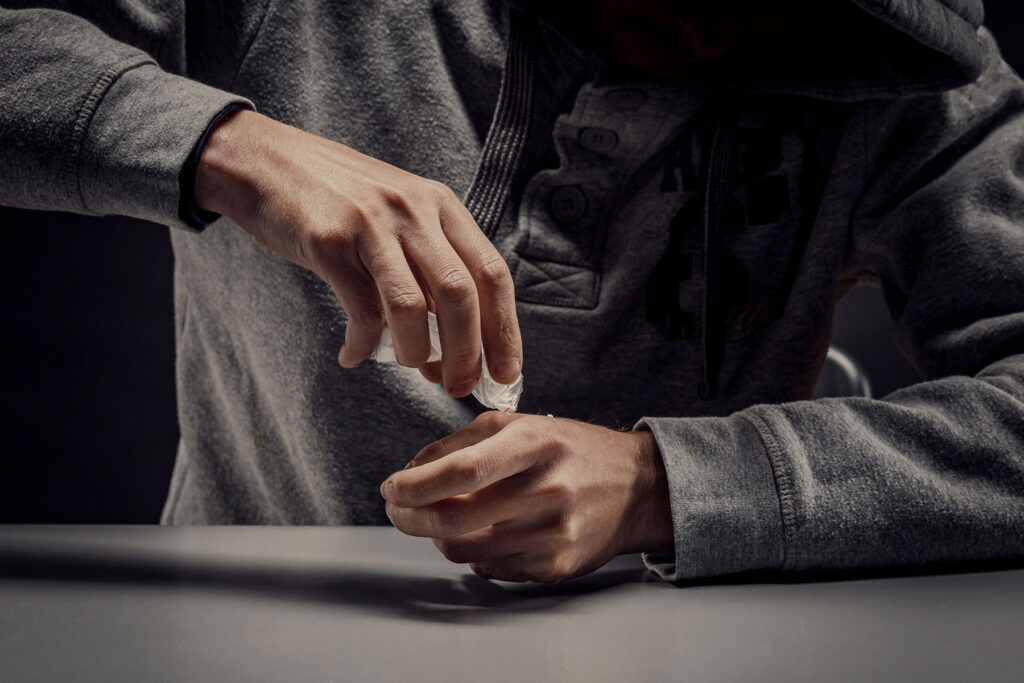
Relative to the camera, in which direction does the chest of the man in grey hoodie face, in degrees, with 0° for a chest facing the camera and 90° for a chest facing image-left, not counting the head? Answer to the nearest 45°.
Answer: approximately 0°
